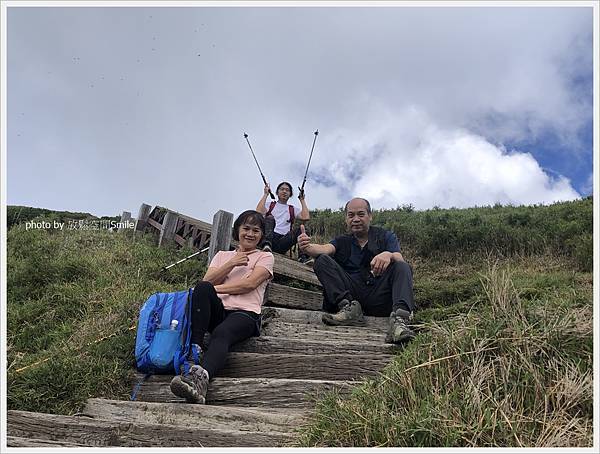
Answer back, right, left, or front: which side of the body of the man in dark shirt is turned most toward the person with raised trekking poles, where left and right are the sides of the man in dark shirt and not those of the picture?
back

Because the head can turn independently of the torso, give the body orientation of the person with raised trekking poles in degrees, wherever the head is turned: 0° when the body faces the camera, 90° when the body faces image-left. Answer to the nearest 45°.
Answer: approximately 0°

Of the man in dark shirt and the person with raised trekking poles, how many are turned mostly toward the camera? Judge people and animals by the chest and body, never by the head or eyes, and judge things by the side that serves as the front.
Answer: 2

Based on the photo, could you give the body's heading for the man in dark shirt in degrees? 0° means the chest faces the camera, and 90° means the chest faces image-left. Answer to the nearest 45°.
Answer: approximately 0°

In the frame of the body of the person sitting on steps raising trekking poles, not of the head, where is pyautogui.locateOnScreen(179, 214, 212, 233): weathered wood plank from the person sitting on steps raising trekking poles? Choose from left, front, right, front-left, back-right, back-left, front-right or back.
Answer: back-right

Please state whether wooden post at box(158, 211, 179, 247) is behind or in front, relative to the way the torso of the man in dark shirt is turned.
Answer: behind

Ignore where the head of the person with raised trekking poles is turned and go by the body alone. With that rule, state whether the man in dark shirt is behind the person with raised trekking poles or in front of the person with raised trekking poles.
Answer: in front

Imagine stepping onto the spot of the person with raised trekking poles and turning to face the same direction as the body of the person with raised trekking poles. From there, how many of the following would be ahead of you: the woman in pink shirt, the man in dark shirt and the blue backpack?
3

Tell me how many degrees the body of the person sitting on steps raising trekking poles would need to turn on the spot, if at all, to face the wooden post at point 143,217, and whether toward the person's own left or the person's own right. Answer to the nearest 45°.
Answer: approximately 135° to the person's own right
